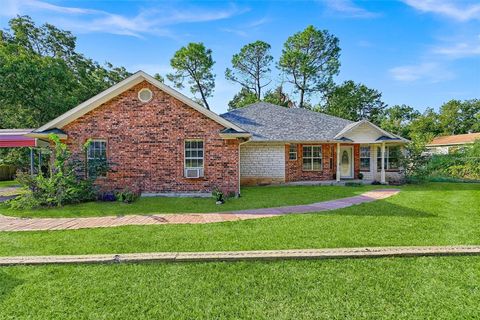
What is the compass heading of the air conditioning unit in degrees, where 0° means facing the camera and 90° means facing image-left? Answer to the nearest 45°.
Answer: approximately 0°

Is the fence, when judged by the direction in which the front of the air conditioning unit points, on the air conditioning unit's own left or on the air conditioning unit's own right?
on the air conditioning unit's own right

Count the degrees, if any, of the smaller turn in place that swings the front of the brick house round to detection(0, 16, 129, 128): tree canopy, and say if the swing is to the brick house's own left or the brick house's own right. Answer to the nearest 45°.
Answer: approximately 135° to the brick house's own right

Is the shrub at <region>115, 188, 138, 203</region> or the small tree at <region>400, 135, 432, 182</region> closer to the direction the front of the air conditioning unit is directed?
the shrub

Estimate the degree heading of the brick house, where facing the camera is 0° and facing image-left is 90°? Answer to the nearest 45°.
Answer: approximately 0°

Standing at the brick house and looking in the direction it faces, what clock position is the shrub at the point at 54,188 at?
The shrub is roughly at 2 o'clock from the brick house.

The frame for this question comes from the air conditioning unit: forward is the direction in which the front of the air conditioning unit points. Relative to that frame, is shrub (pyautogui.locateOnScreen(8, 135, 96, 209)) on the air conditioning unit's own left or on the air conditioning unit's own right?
on the air conditioning unit's own right

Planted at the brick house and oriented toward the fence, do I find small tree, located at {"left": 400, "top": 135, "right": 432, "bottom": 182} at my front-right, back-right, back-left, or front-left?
back-right

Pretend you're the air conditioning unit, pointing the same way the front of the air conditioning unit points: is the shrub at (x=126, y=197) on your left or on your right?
on your right

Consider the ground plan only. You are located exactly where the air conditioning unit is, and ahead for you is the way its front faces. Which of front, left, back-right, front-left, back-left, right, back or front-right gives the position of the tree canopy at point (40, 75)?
back-right

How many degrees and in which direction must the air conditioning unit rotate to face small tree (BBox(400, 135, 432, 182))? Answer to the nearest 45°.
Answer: approximately 90° to its left
